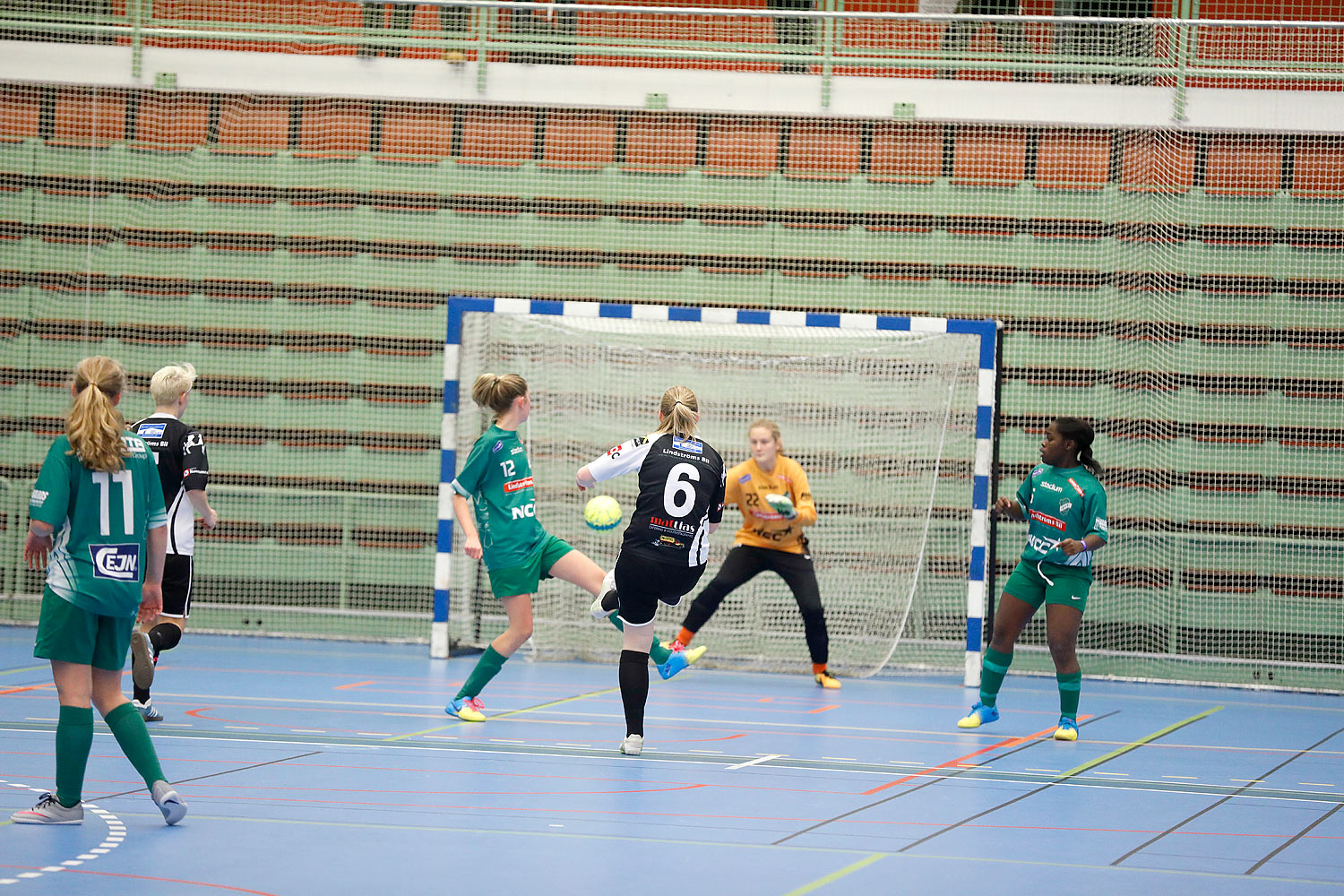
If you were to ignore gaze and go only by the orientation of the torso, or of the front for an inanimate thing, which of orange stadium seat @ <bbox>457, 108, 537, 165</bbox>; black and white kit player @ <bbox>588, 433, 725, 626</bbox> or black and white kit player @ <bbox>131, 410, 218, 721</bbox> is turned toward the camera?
the orange stadium seat

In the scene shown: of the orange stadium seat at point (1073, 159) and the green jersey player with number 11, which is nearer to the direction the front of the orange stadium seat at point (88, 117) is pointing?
the green jersey player with number 11

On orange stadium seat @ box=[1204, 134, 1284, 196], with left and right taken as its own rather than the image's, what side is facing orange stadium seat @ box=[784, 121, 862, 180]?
right

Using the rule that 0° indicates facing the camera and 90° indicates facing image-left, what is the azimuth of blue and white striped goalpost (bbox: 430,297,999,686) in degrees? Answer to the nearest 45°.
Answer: approximately 0°

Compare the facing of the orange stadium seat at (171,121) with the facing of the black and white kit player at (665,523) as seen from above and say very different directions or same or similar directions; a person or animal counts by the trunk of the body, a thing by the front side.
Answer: very different directions

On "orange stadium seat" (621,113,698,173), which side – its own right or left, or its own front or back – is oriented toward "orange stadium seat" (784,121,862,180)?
left

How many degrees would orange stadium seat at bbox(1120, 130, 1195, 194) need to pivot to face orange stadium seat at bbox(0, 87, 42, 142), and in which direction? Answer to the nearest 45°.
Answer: approximately 90° to its right

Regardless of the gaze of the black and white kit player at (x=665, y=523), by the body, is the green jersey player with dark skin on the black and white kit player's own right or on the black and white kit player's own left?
on the black and white kit player's own right

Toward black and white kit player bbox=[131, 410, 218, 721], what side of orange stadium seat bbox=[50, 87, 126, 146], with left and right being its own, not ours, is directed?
front

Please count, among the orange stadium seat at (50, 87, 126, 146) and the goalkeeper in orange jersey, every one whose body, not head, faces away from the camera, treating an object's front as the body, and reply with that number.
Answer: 0

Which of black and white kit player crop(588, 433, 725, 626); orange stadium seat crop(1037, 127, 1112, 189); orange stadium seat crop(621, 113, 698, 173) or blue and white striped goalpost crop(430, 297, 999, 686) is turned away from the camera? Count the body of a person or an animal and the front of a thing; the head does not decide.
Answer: the black and white kit player

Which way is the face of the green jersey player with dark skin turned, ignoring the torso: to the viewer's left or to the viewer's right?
to the viewer's left

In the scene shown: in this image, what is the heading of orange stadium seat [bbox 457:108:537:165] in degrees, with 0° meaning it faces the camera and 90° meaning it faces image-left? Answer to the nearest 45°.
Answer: approximately 0°

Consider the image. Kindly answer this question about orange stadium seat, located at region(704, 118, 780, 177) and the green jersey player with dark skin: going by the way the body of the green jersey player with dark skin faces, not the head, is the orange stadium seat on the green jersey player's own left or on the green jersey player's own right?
on the green jersey player's own right
